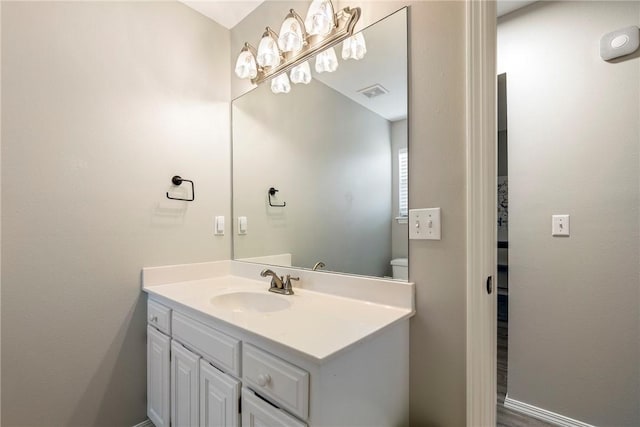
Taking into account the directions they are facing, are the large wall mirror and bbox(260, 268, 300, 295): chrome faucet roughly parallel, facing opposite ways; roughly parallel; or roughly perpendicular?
roughly parallel

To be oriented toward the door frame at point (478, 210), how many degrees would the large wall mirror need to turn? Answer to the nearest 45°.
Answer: approximately 90° to its left

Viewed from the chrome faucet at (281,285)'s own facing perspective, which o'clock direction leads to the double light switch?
The double light switch is roughly at 9 o'clock from the chrome faucet.

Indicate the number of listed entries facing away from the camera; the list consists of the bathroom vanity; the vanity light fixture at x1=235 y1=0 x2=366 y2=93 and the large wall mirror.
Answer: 0

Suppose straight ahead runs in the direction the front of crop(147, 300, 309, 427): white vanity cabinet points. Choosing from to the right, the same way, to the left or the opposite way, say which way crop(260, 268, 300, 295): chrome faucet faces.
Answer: the same way

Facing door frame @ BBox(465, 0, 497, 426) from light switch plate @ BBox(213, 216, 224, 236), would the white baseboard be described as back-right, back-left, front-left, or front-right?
front-left

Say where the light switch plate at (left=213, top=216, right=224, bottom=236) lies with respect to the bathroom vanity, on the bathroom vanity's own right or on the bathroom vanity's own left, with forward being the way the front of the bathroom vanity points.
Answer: on the bathroom vanity's own right

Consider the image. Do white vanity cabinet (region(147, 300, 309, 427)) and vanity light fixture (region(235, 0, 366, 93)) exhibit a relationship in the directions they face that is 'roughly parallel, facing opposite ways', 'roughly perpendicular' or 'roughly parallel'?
roughly parallel

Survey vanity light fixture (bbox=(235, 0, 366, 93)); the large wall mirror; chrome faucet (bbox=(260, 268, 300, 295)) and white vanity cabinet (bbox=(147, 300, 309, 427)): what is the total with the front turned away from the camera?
0

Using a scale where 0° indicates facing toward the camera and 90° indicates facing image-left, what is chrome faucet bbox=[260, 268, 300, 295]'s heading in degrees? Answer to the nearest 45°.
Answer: approximately 45°

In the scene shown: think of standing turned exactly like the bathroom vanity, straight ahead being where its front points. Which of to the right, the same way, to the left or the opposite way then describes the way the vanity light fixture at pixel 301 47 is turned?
the same way

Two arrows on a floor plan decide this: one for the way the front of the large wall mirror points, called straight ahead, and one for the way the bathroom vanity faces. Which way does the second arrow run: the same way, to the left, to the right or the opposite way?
the same way
